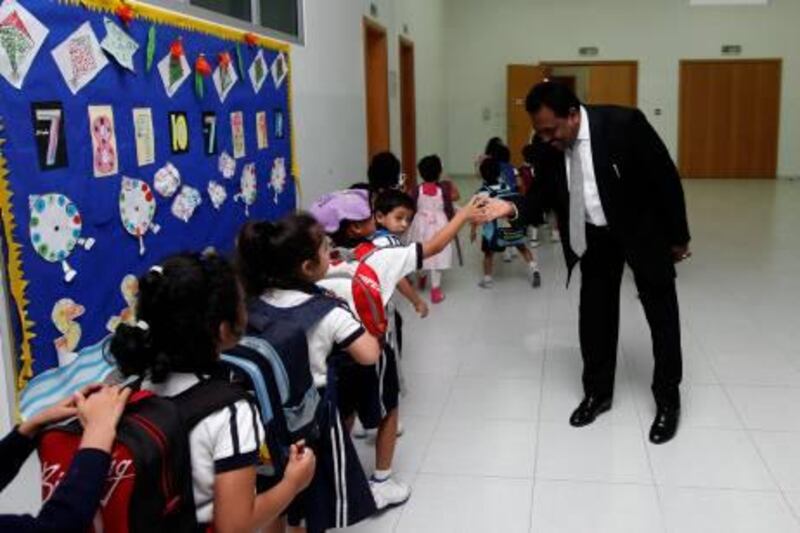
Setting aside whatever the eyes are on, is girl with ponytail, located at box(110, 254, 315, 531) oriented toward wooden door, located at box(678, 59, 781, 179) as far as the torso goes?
yes

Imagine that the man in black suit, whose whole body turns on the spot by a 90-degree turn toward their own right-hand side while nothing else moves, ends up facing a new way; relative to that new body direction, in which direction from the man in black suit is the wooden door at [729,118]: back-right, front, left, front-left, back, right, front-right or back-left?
front-right

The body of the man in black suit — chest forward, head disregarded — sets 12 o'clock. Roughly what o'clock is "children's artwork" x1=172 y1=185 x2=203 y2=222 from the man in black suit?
The children's artwork is roughly at 1 o'clock from the man in black suit.

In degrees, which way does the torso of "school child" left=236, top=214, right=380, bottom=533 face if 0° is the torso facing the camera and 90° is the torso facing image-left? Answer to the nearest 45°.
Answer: approximately 225°

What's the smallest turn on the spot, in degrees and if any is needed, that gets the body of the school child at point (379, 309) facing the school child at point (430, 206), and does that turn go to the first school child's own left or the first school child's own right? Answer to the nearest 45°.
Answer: approximately 45° to the first school child's own left

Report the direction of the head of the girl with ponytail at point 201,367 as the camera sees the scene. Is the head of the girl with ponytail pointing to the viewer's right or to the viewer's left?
to the viewer's right

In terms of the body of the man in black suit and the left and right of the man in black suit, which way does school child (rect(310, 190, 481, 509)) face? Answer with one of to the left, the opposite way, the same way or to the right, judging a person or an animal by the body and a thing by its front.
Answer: the opposite way

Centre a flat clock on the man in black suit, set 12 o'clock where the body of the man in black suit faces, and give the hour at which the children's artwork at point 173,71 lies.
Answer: The children's artwork is roughly at 1 o'clock from the man in black suit.

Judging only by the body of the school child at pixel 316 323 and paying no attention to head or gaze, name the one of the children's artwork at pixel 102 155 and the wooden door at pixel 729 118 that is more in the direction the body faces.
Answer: the wooden door

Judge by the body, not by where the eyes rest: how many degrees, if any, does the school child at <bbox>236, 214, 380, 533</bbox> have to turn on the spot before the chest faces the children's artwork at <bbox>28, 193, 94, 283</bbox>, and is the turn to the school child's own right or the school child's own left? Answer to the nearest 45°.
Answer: approximately 90° to the school child's own left

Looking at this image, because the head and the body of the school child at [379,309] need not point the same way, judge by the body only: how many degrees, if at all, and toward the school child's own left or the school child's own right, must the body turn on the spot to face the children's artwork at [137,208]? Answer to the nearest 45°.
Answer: approximately 135° to the school child's own left

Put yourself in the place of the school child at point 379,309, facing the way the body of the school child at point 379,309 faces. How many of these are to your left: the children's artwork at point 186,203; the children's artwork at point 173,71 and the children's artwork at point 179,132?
3

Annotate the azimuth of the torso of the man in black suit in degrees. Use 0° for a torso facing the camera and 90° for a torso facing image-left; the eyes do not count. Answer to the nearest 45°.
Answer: approximately 45°

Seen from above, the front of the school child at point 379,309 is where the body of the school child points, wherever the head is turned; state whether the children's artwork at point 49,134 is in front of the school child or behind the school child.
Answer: behind

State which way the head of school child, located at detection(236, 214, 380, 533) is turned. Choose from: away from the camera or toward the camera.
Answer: away from the camera

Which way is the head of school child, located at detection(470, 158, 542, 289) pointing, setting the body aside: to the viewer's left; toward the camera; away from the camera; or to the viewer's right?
away from the camera

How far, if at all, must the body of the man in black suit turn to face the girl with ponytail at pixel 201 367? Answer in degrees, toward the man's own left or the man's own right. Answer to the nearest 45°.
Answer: approximately 45° to the man's own left

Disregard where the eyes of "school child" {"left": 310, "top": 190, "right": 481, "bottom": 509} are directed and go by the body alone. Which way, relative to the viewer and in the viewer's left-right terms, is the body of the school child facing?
facing away from the viewer and to the right of the viewer

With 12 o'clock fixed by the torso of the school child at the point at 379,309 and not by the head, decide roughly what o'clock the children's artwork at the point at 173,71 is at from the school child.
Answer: The children's artwork is roughly at 9 o'clock from the school child.

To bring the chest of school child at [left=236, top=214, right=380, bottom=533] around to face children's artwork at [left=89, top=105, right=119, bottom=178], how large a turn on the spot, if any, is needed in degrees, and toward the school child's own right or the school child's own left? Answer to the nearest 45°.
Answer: approximately 90° to the school child's own left
